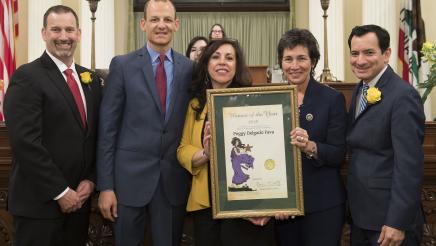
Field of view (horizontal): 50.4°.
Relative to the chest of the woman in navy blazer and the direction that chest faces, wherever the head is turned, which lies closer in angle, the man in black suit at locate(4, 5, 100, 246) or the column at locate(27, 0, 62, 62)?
the man in black suit

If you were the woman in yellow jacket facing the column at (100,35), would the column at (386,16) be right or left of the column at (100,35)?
right

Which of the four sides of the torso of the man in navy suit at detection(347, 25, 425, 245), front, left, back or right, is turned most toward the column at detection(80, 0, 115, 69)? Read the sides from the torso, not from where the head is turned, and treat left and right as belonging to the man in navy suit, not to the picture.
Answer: right

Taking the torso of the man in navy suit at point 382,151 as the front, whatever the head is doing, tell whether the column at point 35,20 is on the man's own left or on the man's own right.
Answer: on the man's own right

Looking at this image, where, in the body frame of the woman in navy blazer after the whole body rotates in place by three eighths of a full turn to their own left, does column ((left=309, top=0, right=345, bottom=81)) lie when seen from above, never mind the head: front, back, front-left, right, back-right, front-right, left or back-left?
left

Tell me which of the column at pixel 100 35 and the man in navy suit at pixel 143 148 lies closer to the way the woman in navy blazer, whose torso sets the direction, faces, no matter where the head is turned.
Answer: the man in navy suit

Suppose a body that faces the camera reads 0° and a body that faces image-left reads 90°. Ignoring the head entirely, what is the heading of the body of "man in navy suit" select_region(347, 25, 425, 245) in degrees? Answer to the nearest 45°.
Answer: approximately 45°

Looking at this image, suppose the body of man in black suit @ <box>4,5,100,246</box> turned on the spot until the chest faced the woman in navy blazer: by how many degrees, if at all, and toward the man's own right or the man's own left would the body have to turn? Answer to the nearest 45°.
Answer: approximately 45° to the man's own left

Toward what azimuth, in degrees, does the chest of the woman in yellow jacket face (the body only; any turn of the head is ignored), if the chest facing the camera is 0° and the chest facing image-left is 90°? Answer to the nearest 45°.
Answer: approximately 0°

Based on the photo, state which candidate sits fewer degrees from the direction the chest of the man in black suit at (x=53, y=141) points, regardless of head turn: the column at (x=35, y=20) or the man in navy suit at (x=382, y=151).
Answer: the man in navy suit
